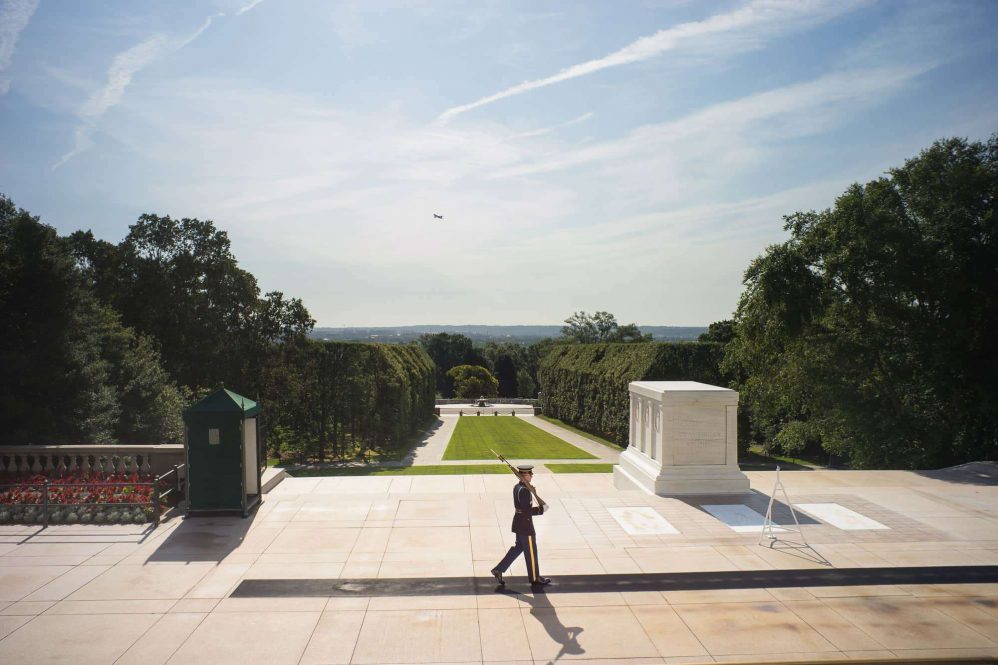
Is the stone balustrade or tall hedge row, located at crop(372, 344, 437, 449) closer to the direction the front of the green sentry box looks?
the tall hedge row

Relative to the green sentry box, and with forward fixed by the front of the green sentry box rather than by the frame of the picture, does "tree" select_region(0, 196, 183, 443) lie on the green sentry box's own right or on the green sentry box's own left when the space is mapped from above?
on the green sentry box's own left

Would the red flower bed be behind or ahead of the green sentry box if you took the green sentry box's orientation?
behind

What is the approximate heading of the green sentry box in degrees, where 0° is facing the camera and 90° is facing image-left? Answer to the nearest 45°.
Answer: approximately 270°

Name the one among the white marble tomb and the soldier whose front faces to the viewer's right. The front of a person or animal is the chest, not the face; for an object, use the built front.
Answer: the soldier

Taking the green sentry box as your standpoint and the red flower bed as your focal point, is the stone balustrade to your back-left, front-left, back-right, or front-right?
front-right

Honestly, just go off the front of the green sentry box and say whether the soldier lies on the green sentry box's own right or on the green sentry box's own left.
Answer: on the green sentry box's own right

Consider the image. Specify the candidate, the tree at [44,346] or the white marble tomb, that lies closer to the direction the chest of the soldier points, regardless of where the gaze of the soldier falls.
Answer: the white marble tomb

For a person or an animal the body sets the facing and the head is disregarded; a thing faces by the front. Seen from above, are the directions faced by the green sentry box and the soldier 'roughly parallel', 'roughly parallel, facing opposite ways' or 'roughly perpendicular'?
roughly parallel

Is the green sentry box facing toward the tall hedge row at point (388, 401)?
no

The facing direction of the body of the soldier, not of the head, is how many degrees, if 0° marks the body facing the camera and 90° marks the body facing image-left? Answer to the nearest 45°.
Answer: approximately 270°

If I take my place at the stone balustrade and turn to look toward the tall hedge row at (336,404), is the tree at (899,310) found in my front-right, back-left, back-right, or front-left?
front-right

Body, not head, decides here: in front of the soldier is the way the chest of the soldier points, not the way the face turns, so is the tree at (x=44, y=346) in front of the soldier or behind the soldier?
behind

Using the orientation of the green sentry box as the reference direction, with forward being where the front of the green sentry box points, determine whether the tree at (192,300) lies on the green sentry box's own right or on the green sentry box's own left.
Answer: on the green sentry box's own left

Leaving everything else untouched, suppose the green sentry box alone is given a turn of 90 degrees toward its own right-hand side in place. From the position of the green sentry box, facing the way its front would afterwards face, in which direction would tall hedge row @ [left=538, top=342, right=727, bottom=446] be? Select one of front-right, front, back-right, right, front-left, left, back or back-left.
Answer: back-left
